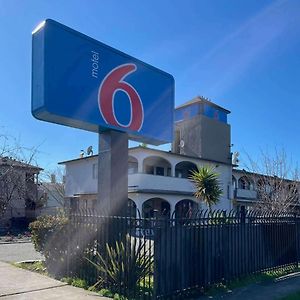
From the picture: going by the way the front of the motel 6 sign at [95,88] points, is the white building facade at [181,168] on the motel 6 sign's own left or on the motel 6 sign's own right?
on the motel 6 sign's own left

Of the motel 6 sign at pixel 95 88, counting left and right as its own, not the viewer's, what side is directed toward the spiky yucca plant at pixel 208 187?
left
